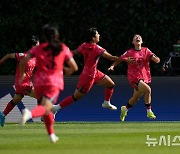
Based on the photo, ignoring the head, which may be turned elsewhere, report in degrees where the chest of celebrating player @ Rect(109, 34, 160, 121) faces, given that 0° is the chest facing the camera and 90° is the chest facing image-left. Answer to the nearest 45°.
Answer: approximately 0°

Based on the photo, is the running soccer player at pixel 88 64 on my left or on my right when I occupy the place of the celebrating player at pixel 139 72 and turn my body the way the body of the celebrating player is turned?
on my right
